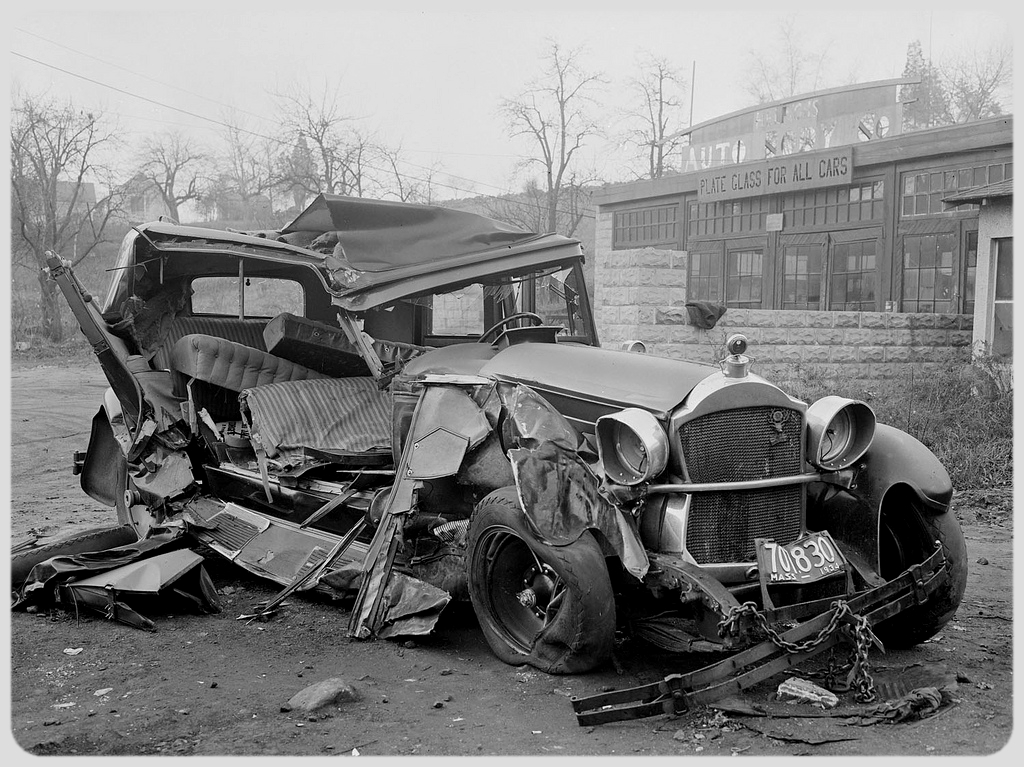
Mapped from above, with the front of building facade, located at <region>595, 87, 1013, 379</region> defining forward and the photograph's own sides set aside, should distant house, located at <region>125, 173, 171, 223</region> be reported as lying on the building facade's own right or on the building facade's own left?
on the building facade's own right

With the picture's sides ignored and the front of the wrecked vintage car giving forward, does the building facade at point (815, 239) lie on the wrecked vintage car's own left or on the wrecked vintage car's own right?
on the wrecked vintage car's own left

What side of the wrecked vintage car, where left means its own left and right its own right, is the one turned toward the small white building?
left

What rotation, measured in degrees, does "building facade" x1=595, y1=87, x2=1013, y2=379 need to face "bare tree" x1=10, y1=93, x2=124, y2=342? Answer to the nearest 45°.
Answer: approximately 45° to its right

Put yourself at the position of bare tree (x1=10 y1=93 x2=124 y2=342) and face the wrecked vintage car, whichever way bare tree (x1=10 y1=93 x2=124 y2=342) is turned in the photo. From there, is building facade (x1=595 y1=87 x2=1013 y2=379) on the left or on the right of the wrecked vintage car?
left

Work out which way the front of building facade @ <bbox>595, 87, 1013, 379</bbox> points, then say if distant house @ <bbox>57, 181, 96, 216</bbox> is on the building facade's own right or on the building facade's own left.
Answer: on the building facade's own right

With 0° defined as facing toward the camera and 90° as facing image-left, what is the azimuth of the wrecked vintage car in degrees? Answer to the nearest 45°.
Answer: approximately 315°

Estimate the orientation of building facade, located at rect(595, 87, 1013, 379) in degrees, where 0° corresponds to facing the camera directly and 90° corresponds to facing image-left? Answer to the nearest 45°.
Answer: approximately 45°

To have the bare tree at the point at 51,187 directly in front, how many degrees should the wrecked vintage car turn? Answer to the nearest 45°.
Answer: approximately 180°

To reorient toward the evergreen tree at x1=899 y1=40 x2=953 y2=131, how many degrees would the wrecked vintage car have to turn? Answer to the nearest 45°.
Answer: approximately 90° to its left
